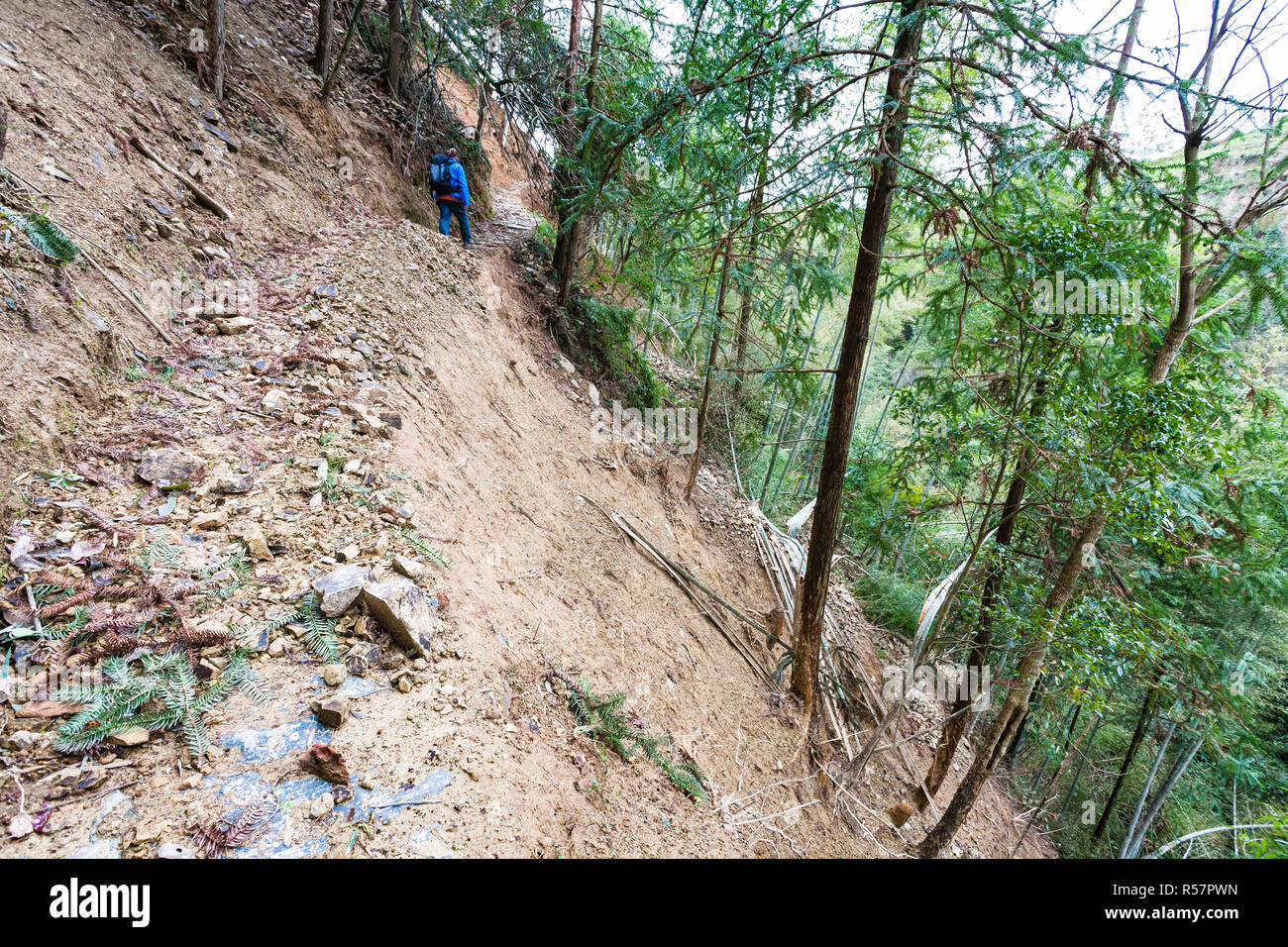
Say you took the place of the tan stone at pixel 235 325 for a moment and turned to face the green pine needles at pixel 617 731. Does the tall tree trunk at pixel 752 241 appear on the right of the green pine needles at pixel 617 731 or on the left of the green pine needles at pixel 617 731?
left

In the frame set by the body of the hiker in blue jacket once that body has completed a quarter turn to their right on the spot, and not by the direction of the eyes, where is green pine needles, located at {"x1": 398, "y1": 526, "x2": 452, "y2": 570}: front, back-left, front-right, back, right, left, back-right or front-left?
front-right

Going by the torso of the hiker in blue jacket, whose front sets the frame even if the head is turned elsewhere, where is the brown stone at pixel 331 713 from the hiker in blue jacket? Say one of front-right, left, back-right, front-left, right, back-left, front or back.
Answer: back-right

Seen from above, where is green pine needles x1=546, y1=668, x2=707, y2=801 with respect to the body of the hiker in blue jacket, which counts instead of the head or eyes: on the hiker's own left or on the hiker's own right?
on the hiker's own right

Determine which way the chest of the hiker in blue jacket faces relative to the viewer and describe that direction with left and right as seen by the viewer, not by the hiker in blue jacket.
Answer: facing away from the viewer and to the right of the viewer

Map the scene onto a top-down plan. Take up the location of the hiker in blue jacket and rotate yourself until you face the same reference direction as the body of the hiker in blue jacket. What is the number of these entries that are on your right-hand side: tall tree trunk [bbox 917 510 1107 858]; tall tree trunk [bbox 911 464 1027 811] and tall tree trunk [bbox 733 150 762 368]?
3
